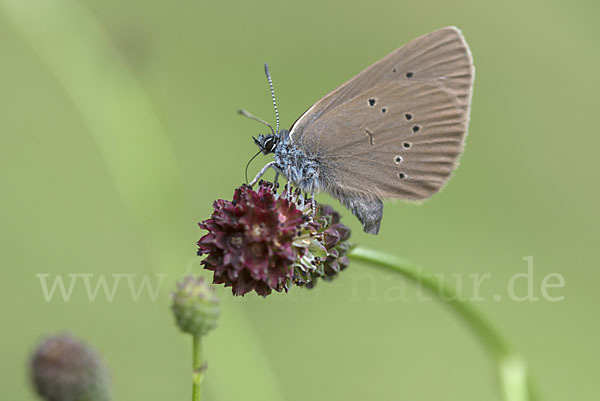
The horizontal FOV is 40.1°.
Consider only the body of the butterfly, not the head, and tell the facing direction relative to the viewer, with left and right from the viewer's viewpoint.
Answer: facing to the left of the viewer
